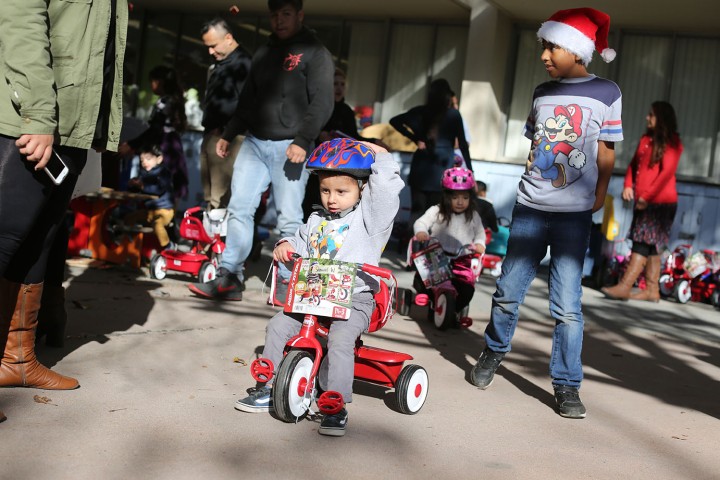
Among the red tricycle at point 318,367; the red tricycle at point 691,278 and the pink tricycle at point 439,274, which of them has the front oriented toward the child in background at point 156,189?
the red tricycle at point 691,278

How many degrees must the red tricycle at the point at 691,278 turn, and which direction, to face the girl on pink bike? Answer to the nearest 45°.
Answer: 0° — it already faces them

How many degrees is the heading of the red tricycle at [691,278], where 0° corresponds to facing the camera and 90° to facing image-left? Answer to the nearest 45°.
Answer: approximately 45°

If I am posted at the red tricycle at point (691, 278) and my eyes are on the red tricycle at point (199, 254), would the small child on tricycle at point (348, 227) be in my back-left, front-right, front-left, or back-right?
front-left

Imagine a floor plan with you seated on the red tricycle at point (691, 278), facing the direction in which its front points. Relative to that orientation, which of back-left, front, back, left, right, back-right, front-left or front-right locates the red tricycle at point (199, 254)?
front

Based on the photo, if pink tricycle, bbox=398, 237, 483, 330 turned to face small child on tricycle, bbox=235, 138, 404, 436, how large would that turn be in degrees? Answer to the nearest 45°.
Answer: approximately 45° to its right

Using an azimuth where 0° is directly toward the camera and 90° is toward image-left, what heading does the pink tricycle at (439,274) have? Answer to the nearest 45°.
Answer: approximately 315°

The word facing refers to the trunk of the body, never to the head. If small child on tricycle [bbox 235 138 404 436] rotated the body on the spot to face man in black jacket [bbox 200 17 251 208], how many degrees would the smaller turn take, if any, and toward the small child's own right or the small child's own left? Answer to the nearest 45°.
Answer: approximately 135° to the small child's own right

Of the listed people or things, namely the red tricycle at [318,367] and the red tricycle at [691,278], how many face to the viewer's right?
0

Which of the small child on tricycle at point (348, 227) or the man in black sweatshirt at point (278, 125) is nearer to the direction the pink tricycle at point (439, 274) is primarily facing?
the small child on tricycle

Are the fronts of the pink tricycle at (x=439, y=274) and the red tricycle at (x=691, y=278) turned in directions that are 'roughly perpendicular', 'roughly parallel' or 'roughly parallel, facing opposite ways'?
roughly perpendicular

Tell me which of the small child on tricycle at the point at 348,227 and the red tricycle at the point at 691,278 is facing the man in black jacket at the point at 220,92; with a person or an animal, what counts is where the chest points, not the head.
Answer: the red tricycle

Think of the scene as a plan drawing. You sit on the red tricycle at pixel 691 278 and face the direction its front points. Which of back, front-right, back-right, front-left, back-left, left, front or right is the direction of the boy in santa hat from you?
front-left

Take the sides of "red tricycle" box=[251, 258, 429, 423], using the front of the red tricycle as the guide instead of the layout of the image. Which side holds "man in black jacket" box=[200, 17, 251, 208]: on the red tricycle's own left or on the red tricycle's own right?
on the red tricycle's own right

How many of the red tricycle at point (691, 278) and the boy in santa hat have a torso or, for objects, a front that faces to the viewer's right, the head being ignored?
0
